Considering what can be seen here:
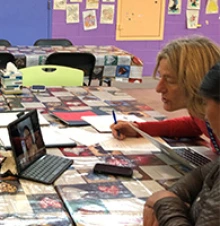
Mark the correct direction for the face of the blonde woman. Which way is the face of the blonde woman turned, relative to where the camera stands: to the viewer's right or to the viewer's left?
to the viewer's left

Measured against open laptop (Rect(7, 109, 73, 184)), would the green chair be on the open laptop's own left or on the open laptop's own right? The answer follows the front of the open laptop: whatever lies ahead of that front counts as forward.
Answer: on the open laptop's own left

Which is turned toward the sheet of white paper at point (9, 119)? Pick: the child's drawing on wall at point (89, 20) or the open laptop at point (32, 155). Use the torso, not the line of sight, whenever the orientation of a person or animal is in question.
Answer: the child's drawing on wall

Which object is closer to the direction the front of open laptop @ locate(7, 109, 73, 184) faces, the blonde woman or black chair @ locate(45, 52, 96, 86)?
the blonde woman

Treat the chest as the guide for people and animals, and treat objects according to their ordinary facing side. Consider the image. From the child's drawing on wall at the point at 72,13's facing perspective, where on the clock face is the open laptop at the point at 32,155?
The open laptop is roughly at 12 o'clock from the child's drawing on wall.

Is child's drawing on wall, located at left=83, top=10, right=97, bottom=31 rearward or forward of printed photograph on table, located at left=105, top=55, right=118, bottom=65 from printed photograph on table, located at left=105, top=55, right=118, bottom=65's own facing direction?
rearward

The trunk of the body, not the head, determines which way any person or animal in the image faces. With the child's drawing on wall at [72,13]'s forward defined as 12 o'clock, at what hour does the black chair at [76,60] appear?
The black chair is roughly at 12 o'clock from the child's drawing on wall.

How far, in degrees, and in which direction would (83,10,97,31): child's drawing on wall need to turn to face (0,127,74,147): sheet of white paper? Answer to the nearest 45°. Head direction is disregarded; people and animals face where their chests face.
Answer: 0° — it already faces it
